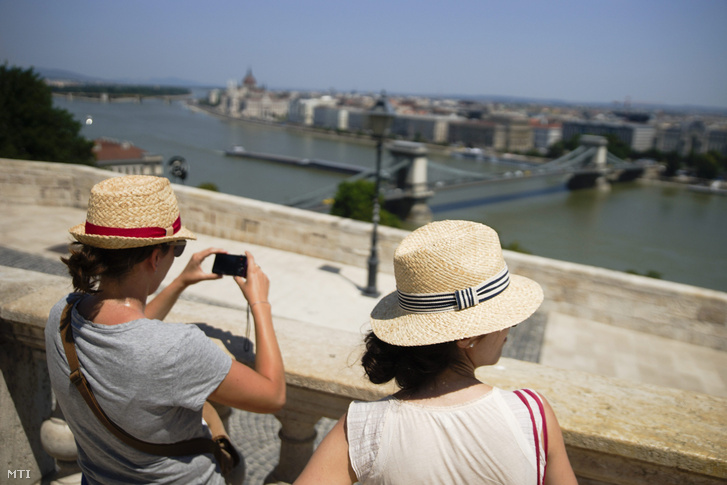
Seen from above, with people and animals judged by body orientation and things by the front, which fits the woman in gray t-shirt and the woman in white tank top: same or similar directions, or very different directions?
same or similar directions

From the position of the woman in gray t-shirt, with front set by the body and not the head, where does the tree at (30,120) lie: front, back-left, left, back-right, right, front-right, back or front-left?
front-left

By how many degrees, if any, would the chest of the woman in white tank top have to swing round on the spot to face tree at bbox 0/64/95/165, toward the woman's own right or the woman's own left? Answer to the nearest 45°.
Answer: approximately 45° to the woman's own left

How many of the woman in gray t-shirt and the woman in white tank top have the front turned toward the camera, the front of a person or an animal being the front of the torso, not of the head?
0

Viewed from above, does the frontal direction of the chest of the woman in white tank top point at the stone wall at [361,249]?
yes

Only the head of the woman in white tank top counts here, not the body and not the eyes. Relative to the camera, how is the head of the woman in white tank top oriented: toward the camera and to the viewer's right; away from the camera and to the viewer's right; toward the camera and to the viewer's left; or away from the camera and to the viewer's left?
away from the camera and to the viewer's right

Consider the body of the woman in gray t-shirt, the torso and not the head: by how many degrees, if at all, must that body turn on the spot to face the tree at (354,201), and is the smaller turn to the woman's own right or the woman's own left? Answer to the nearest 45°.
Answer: approximately 45° to the woman's own left

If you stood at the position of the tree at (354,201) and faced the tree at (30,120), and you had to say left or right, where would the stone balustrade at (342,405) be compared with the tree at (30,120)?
left

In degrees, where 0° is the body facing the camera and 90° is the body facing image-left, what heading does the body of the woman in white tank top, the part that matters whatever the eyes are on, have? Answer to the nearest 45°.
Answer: approximately 180°

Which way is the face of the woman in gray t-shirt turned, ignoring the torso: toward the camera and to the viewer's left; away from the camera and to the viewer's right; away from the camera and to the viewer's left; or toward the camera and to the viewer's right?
away from the camera and to the viewer's right

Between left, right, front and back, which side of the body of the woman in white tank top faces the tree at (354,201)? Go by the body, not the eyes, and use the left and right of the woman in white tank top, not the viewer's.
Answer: front

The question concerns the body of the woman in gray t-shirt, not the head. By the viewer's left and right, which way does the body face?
facing away from the viewer and to the right of the viewer
